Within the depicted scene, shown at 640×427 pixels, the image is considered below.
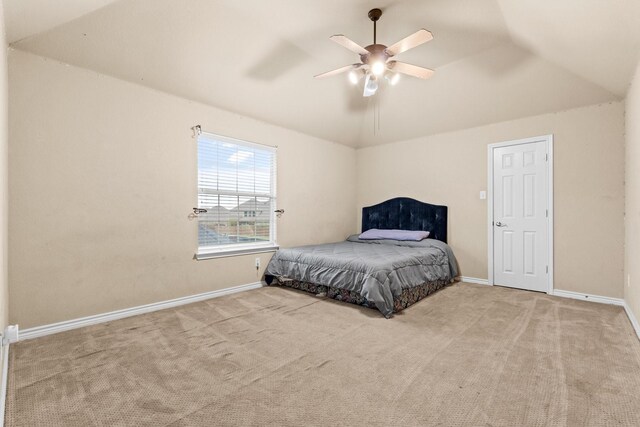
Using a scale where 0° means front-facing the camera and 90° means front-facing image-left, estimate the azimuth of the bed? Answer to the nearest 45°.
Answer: approximately 45°

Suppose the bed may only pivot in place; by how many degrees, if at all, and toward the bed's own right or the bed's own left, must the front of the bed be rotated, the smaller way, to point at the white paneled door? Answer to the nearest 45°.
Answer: approximately 135° to the bed's own left
